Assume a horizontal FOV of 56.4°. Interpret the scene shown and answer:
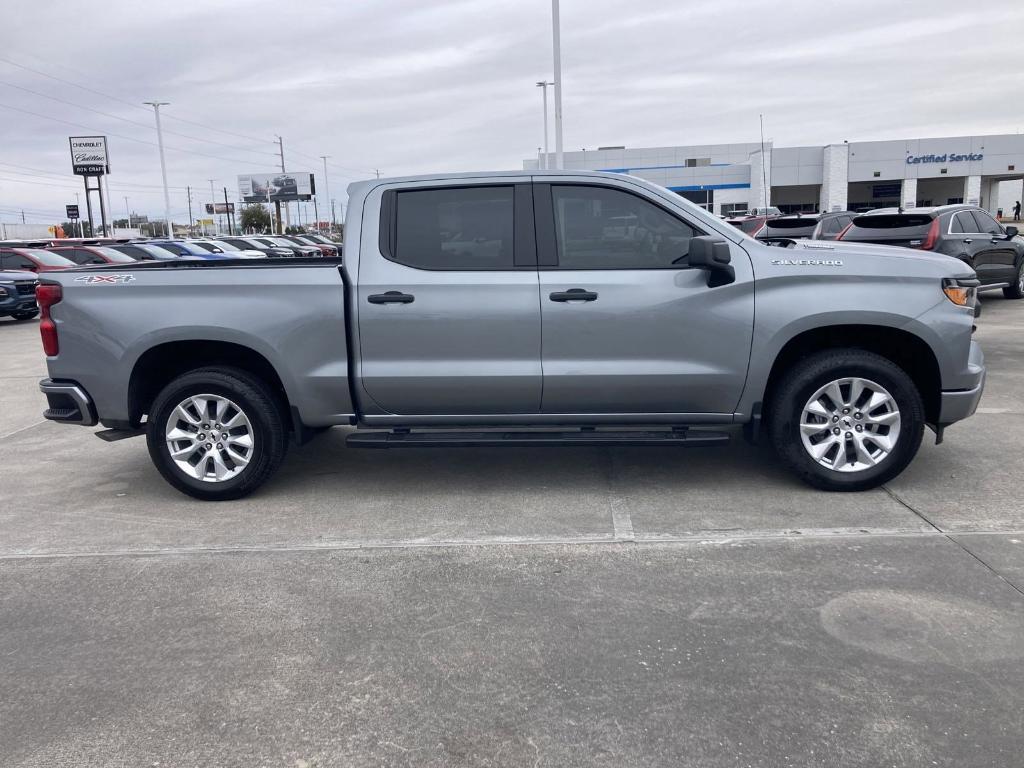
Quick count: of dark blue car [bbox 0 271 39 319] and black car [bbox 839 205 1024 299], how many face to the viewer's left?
0

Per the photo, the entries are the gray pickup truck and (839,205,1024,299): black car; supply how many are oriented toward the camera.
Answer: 0

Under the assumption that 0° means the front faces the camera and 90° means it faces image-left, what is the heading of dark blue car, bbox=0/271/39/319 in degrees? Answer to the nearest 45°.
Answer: approximately 315°

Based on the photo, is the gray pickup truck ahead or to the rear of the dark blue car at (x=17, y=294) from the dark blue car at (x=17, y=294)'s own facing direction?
ahead

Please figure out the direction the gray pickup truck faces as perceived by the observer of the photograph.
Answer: facing to the right of the viewer

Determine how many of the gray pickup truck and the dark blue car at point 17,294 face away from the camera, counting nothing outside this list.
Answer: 0

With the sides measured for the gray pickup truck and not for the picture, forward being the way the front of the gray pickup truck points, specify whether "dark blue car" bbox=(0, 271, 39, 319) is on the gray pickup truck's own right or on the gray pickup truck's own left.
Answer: on the gray pickup truck's own left

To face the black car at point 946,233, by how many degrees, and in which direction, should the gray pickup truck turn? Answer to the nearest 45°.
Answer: approximately 45° to its left

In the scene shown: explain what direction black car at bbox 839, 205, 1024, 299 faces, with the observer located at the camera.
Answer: facing away from the viewer and to the right of the viewer
